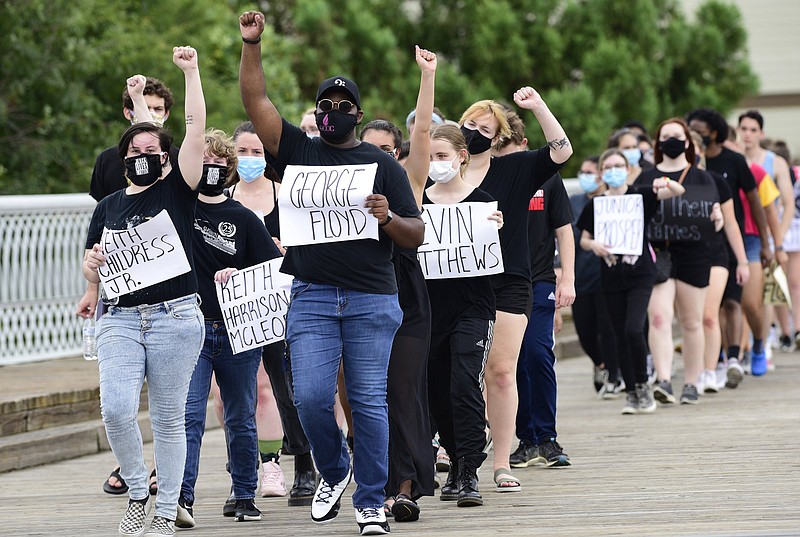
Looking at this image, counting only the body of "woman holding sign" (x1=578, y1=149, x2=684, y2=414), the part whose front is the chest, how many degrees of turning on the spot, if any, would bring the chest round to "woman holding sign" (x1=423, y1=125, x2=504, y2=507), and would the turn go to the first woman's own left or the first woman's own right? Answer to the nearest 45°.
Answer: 0° — they already face them

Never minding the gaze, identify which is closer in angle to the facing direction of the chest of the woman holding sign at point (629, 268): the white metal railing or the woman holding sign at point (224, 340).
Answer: the woman holding sign

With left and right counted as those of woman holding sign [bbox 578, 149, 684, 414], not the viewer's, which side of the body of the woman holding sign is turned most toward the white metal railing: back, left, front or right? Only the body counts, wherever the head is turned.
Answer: right

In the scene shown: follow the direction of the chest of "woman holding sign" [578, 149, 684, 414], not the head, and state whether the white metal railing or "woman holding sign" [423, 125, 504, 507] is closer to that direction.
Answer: the woman holding sign

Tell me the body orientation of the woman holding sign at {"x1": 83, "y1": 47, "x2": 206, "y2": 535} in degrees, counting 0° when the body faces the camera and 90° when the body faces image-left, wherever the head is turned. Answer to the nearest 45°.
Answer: approximately 0°

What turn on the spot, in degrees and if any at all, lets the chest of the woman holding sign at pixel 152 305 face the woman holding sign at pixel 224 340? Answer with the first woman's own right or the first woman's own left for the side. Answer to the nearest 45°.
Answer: approximately 135° to the first woman's own left

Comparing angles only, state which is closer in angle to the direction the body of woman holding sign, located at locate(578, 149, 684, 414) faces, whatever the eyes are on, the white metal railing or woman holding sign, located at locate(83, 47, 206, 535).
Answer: the woman holding sign
